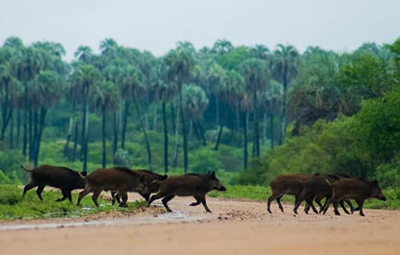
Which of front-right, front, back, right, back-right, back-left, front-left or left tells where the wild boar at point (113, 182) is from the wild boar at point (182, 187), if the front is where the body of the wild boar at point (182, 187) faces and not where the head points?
back

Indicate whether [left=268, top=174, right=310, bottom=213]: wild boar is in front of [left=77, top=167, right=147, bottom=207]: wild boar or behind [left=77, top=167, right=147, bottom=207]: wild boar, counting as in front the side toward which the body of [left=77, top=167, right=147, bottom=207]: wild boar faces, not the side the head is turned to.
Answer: in front

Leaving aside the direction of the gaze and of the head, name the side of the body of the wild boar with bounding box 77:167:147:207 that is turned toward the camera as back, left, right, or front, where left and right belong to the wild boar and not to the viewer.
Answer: right

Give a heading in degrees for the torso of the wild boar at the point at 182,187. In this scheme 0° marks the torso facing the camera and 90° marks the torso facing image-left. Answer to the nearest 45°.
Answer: approximately 270°

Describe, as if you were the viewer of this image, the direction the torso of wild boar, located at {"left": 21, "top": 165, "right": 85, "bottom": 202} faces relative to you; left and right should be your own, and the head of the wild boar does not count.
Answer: facing to the right of the viewer

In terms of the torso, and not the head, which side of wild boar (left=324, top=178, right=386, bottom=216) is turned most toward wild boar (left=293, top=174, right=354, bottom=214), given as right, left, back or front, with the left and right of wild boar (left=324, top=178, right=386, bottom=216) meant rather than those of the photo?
back

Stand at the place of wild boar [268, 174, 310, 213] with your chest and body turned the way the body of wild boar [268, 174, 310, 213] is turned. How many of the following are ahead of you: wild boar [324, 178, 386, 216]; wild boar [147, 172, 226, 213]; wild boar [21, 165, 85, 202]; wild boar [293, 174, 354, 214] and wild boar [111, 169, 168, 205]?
2

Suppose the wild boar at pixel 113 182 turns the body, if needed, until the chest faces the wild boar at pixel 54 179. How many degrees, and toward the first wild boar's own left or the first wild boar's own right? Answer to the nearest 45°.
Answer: approximately 135° to the first wild boar's own left

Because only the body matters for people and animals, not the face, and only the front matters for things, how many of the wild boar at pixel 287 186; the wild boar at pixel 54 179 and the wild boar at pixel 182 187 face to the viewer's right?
3

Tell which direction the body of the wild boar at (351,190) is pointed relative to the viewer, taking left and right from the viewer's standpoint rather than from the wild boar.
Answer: facing to the right of the viewer

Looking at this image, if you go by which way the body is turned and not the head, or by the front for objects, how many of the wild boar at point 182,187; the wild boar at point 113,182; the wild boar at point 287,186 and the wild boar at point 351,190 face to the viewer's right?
4

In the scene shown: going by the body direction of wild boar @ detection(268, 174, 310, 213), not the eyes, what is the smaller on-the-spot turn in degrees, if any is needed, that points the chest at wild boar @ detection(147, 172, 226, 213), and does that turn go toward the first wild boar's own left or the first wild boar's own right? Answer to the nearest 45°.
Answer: approximately 135° to the first wild boar's own right

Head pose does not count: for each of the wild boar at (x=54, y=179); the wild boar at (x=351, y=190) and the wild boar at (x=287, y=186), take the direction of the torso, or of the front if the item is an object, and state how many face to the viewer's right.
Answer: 3

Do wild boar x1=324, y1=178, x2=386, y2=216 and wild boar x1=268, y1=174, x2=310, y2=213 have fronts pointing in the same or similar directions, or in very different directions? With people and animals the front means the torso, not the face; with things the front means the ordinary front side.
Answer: same or similar directions

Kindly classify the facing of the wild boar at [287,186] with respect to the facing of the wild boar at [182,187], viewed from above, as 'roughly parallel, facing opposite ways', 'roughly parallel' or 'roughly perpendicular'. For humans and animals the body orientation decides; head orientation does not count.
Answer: roughly parallel

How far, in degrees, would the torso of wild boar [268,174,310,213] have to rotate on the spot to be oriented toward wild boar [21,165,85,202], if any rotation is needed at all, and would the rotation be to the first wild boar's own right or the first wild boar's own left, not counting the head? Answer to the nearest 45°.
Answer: approximately 180°

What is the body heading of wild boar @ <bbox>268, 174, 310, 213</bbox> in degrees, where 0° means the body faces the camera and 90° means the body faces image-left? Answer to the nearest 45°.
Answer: approximately 270°
